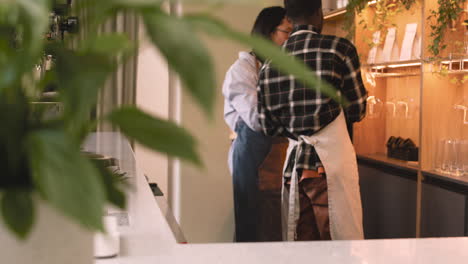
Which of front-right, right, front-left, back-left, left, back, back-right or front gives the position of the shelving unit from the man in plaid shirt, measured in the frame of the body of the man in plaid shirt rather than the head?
front-right

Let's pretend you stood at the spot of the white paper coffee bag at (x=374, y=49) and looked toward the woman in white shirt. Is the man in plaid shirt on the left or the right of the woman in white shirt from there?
left

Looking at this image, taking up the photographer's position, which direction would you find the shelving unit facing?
facing the viewer and to the left of the viewer

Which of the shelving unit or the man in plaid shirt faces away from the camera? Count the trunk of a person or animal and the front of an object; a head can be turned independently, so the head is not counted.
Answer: the man in plaid shirt

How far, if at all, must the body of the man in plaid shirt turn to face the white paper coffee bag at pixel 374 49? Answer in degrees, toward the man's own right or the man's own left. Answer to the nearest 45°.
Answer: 0° — they already face it

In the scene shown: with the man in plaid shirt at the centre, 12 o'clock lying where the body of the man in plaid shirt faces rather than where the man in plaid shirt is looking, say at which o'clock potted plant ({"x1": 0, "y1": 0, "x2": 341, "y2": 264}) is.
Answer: The potted plant is roughly at 6 o'clock from the man in plaid shirt.

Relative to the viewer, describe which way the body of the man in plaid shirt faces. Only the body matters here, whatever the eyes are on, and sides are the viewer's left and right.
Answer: facing away from the viewer

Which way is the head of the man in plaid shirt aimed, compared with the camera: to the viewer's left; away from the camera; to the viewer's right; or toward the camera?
away from the camera

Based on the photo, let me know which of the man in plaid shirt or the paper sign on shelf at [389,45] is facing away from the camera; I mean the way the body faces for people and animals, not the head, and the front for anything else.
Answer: the man in plaid shirt

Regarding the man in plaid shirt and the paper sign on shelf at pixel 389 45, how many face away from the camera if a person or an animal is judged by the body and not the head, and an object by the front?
1

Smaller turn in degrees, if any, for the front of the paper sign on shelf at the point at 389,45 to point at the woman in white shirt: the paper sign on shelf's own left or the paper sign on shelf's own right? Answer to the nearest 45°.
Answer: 0° — it already faces them

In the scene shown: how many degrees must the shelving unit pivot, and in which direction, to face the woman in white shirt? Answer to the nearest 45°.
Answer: approximately 45° to its right

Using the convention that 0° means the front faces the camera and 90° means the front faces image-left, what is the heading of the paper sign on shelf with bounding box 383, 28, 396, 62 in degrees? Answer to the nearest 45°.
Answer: approximately 45°
